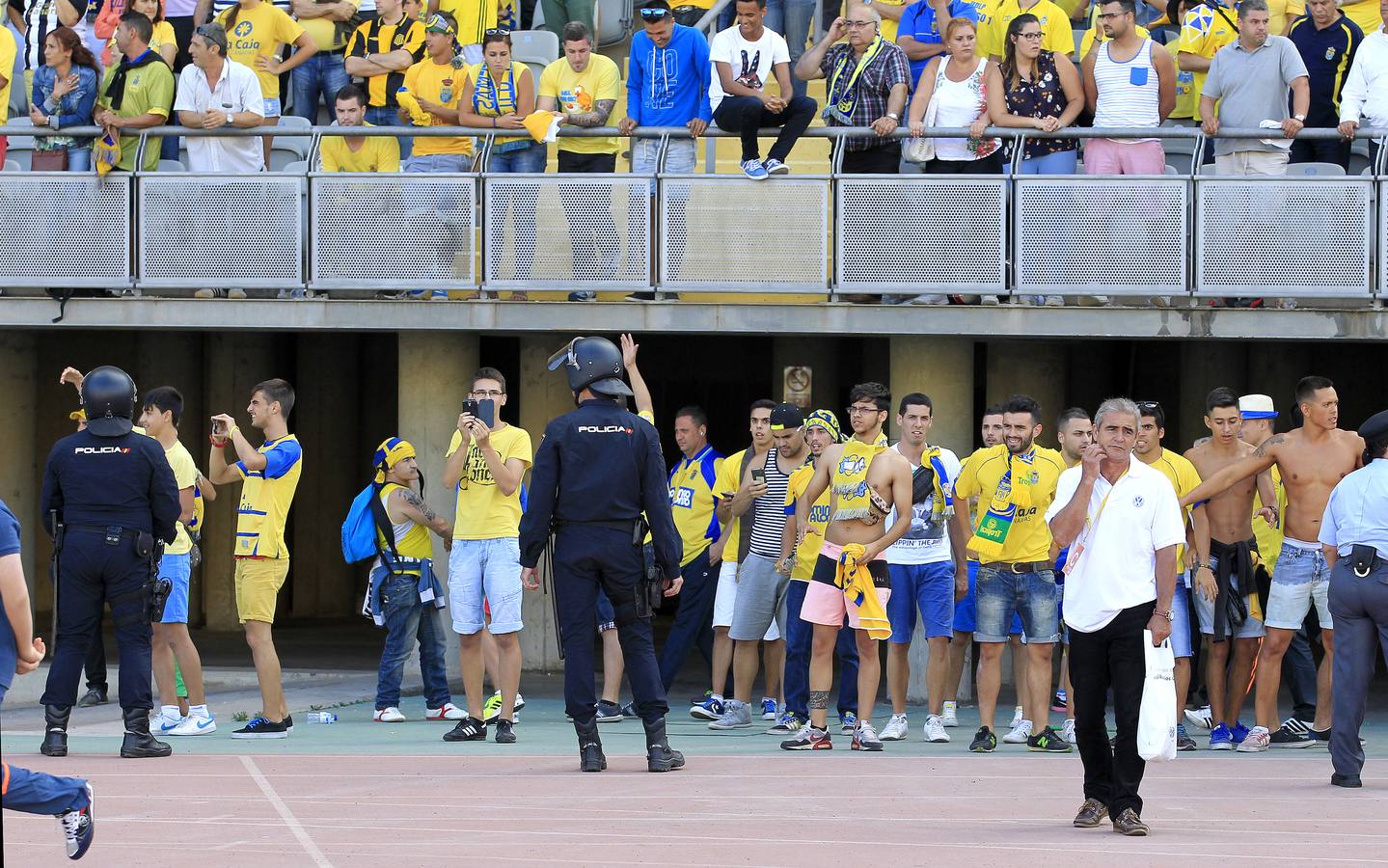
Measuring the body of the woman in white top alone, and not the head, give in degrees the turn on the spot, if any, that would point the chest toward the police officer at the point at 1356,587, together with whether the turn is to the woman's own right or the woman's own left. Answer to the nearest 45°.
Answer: approximately 45° to the woman's own left

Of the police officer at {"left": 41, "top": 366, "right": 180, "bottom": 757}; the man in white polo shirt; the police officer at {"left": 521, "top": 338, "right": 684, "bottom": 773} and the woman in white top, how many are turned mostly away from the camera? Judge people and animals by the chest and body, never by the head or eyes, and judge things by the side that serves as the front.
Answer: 2

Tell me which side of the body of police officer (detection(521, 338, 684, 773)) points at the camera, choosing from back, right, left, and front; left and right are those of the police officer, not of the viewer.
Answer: back

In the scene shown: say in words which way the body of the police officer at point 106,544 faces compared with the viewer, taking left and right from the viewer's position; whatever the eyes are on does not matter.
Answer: facing away from the viewer

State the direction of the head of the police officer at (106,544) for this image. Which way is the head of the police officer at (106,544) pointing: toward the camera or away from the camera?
away from the camera

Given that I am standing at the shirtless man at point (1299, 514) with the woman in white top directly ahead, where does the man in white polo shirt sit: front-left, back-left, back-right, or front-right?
back-left

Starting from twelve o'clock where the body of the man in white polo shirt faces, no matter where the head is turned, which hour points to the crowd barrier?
The crowd barrier is roughly at 5 o'clock from the man in white polo shirt.

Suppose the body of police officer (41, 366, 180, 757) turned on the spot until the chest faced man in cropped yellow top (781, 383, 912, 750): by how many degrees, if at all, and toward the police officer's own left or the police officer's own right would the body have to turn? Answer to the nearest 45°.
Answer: approximately 90° to the police officer's own right
